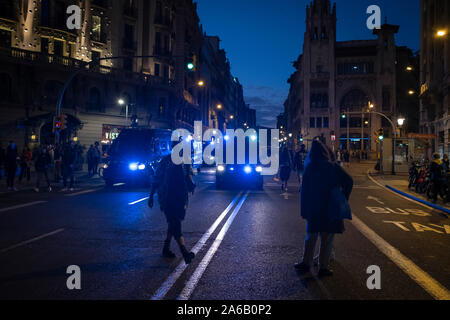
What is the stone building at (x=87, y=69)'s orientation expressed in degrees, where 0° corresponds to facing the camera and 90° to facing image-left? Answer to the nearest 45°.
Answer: approximately 315°

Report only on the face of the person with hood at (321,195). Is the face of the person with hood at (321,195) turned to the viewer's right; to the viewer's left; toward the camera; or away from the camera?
away from the camera

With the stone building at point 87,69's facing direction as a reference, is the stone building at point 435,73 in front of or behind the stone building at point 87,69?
in front

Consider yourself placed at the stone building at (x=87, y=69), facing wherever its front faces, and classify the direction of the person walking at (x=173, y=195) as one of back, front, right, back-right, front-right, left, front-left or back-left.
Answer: front-right

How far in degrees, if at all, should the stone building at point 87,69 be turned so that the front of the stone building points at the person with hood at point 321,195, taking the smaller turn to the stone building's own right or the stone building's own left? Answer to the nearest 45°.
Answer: approximately 45° to the stone building's own right

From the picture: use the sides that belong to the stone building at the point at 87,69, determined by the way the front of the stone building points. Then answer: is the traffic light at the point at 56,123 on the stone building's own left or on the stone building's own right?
on the stone building's own right

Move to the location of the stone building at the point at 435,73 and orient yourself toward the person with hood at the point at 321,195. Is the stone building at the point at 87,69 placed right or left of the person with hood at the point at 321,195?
right

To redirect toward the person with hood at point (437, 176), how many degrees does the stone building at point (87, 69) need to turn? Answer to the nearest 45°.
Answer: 0° — it already faces them
